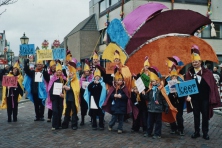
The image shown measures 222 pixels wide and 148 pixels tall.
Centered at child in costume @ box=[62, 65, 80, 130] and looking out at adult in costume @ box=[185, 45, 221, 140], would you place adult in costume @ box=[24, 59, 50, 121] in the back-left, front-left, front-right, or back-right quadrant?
back-left

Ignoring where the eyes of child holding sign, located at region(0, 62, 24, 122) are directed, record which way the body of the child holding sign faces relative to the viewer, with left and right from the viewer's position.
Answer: facing the viewer

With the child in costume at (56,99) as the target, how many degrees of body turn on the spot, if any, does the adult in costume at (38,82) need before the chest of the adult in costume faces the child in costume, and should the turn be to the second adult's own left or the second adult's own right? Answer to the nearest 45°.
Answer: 0° — they already face them

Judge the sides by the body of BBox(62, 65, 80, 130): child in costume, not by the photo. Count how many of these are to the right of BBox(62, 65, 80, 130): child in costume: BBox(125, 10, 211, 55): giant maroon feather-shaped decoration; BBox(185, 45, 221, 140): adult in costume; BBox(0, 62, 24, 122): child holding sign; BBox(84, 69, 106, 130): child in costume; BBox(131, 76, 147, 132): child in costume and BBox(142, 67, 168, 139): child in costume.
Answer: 1

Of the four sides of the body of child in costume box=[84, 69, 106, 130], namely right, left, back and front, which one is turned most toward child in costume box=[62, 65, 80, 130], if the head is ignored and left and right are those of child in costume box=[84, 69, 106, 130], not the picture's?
right

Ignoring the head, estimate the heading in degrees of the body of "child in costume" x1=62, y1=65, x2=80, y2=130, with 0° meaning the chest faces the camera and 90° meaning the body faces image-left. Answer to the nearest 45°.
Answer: approximately 45°

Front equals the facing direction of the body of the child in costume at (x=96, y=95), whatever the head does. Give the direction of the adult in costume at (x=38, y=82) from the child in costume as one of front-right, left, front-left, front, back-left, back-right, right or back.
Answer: back-right

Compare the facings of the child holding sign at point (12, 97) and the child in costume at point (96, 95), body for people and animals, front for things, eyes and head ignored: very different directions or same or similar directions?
same or similar directions

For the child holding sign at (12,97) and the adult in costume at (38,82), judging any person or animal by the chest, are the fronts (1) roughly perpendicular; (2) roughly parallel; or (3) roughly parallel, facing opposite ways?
roughly parallel

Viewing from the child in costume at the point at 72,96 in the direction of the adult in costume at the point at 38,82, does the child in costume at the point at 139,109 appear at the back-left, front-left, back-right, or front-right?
back-right

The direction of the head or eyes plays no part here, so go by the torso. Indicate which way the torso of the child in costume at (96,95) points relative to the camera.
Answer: toward the camera

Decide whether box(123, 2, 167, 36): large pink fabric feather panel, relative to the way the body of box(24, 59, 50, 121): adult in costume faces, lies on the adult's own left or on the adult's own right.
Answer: on the adult's own left

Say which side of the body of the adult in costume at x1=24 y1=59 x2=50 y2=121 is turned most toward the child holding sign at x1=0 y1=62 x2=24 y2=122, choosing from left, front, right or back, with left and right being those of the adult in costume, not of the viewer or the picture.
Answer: right

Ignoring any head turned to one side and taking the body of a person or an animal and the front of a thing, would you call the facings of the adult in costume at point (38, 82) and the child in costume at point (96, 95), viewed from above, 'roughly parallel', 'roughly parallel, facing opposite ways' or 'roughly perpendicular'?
roughly parallel

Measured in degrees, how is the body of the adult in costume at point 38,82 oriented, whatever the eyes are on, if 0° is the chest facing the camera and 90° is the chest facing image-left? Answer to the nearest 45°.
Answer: approximately 0°

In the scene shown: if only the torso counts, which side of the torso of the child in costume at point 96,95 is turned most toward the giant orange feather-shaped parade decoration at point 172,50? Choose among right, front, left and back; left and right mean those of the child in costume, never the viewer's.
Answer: left

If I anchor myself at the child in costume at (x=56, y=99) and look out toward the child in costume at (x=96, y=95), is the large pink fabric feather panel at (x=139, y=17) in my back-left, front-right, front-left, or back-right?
front-left

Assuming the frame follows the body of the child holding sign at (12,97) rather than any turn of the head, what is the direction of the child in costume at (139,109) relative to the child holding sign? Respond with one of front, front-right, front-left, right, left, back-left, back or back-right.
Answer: front-left
